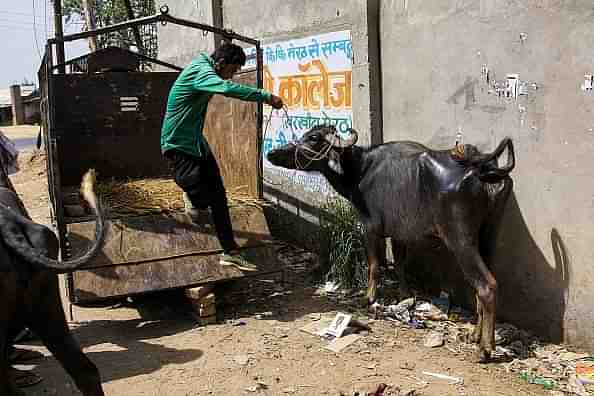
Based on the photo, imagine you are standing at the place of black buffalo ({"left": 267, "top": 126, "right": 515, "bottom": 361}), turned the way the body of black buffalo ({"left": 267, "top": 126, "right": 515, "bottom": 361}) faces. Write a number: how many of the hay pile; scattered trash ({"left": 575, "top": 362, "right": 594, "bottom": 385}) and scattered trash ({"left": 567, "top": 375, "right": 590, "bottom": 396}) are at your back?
2

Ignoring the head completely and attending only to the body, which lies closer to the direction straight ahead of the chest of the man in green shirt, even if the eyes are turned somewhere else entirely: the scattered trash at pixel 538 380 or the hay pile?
the scattered trash

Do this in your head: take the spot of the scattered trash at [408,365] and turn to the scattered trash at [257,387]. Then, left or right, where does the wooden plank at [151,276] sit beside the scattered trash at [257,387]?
right

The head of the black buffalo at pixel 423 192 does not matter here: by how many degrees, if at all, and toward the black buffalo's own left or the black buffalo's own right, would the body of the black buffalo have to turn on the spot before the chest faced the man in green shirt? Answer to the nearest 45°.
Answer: approximately 45° to the black buffalo's own left

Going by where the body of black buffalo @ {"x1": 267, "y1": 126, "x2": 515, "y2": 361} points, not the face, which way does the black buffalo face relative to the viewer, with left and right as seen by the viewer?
facing away from the viewer and to the left of the viewer

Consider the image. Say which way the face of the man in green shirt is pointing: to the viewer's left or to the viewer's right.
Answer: to the viewer's right

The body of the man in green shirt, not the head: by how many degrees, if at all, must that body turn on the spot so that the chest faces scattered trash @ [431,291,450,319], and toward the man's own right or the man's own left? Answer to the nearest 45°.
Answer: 0° — they already face it

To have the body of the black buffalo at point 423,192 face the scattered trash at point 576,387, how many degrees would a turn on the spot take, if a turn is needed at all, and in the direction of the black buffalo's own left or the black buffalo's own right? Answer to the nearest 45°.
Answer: approximately 180°

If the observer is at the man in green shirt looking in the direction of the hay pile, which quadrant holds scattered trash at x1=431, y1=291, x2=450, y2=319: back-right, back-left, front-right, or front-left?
back-right

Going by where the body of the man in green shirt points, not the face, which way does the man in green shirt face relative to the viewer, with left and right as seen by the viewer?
facing to the right of the viewer

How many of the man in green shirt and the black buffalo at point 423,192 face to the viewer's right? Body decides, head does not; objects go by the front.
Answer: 1
